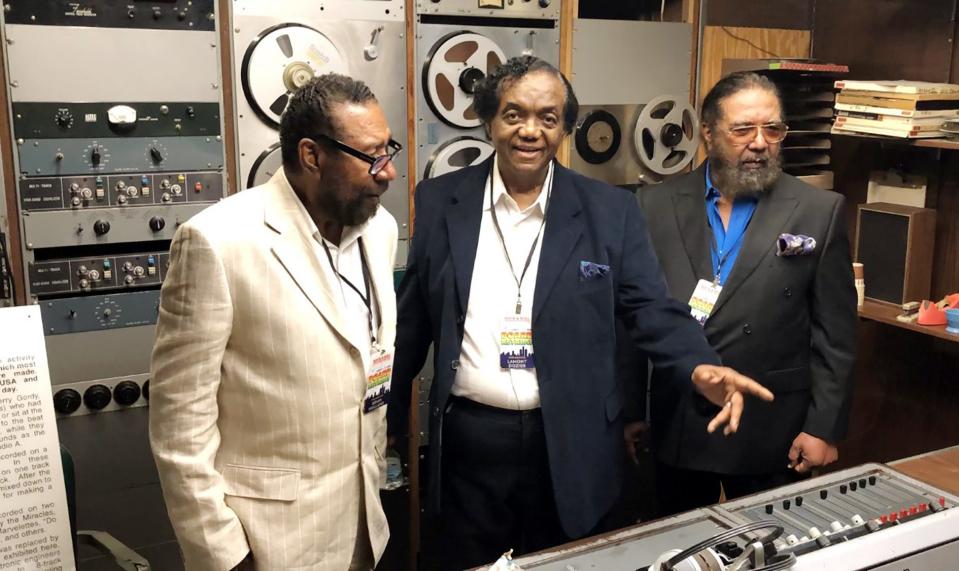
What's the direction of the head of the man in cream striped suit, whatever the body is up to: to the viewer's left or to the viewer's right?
to the viewer's right

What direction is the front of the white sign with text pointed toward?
toward the camera

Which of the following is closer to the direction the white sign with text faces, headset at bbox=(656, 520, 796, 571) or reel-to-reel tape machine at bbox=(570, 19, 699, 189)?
the headset

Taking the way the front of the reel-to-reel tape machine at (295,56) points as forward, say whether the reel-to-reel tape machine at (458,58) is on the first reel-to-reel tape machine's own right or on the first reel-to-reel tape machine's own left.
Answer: on the first reel-to-reel tape machine's own left

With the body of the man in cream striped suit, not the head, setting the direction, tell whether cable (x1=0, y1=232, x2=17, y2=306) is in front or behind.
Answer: behind

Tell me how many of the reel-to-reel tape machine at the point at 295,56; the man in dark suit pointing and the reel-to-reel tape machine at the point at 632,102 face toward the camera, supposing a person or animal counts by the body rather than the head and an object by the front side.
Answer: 3

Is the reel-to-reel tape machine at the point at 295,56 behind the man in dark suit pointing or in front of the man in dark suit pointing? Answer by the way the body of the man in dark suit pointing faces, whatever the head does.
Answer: behind

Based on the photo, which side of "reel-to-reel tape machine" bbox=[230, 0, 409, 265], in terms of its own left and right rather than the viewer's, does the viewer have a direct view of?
front

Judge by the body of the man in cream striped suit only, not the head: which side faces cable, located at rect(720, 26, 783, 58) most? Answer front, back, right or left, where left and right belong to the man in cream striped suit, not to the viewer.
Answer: left

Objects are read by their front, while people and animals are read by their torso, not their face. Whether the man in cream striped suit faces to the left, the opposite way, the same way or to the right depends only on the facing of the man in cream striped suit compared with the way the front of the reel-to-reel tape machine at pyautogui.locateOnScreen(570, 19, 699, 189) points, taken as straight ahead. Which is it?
to the left

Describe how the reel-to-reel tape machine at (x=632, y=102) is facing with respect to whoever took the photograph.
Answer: facing the viewer
